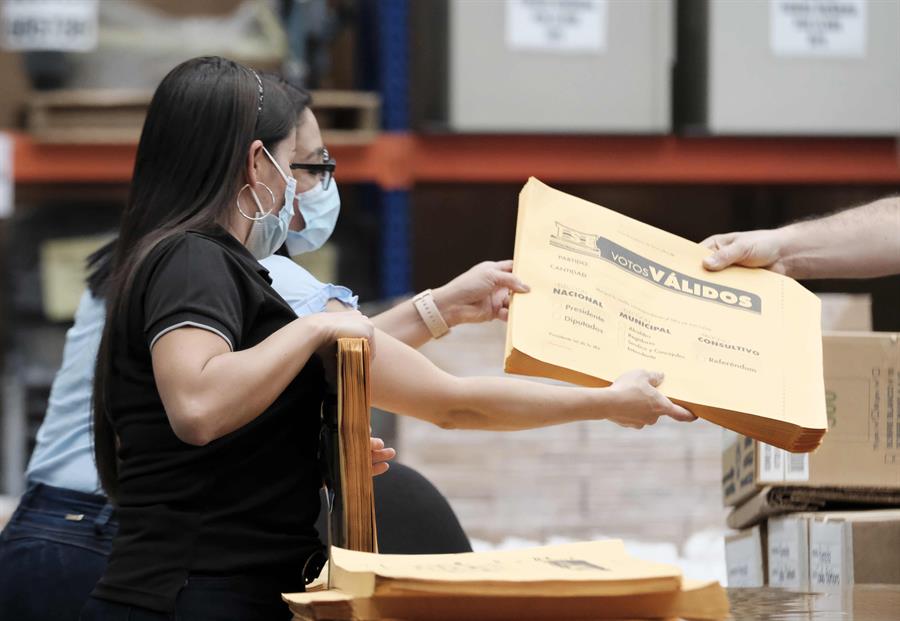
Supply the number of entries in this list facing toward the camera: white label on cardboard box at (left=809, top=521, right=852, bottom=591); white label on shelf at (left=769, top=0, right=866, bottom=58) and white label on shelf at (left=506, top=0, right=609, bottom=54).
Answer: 3

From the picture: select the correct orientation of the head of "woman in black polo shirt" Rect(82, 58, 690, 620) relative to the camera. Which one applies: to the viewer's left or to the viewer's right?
to the viewer's right

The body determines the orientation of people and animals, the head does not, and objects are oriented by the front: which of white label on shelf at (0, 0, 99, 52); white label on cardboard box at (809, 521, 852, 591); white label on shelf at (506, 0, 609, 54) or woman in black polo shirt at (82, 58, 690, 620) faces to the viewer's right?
the woman in black polo shirt

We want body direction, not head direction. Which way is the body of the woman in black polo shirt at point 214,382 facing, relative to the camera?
to the viewer's right

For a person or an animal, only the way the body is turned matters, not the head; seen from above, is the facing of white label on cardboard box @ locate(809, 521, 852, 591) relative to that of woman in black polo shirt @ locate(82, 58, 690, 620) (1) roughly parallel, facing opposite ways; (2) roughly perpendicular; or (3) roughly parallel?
roughly perpendicular

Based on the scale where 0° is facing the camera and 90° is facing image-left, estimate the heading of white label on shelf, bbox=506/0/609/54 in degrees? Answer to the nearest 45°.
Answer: approximately 0°

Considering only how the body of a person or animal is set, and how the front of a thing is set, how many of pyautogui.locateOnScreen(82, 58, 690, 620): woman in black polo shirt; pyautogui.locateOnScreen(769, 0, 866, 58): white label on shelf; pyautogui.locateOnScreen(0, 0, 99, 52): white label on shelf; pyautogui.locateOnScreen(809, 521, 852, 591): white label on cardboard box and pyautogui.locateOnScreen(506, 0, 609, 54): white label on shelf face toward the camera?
4

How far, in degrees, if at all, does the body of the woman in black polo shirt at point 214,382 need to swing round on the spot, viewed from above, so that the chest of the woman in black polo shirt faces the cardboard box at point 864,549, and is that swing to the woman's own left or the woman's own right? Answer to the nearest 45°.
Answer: approximately 45° to the woman's own left

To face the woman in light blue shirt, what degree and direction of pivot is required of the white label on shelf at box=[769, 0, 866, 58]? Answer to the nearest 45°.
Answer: approximately 45° to its right

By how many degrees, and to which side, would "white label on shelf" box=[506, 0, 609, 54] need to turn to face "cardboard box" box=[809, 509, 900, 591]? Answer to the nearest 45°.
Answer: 0° — it already faces it
